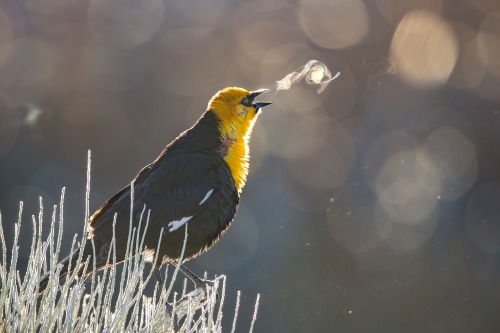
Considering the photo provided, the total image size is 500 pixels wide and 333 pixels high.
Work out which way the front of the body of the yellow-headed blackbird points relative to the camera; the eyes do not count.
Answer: to the viewer's right

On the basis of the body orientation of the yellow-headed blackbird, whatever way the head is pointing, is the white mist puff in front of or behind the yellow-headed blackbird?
in front
